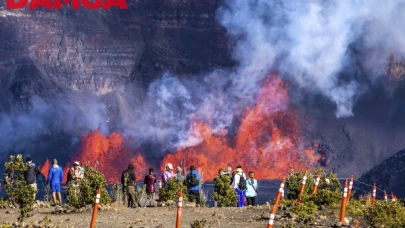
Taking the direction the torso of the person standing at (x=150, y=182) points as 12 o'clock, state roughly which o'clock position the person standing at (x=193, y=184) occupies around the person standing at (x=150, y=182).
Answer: the person standing at (x=193, y=184) is roughly at 3 o'clock from the person standing at (x=150, y=182).

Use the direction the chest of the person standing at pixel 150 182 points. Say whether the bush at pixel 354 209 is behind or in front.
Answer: behind

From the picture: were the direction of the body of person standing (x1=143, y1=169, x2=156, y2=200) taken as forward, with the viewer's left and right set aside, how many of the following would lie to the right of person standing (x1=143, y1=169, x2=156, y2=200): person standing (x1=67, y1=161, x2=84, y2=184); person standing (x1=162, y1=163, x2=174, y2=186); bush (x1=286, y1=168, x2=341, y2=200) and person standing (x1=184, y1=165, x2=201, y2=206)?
3

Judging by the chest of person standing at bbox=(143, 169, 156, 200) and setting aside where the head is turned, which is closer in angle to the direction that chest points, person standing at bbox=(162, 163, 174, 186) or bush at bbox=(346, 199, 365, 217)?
the person standing

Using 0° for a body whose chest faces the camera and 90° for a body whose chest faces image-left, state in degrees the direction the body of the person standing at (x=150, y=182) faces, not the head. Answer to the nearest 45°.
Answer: approximately 180°

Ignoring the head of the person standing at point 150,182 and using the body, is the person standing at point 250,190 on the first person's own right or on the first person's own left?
on the first person's own right

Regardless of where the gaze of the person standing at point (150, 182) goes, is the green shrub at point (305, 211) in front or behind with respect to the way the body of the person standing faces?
behind

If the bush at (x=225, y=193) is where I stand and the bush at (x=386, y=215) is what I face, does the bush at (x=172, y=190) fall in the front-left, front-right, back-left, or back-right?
back-right

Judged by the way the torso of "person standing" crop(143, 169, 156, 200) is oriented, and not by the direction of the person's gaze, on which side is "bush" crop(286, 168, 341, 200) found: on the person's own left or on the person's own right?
on the person's own right

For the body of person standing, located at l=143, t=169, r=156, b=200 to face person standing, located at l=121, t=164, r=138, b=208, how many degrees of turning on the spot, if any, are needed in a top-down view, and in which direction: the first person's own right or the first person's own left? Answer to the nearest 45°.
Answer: approximately 135° to the first person's own left

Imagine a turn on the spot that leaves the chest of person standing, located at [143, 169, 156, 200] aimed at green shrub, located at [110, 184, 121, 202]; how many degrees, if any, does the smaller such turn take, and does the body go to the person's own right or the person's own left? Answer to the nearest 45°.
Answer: approximately 45° to the person's own left

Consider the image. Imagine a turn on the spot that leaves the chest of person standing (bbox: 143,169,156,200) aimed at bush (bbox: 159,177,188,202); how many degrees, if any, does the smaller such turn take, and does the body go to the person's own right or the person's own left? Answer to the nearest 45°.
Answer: approximately 135° to the person's own right
